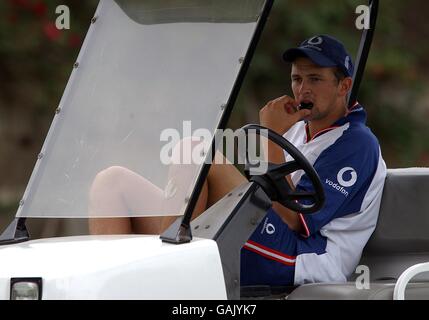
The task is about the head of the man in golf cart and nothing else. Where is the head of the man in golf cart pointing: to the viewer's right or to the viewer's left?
to the viewer's left

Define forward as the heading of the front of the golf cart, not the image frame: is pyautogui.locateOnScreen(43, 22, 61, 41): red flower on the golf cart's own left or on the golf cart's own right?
on the golf cart's own right

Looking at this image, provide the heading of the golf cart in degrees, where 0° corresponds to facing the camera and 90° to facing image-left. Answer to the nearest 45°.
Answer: approximately 45°
